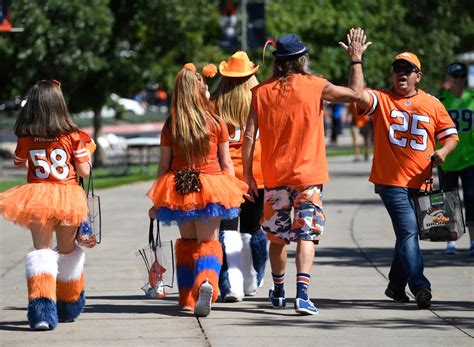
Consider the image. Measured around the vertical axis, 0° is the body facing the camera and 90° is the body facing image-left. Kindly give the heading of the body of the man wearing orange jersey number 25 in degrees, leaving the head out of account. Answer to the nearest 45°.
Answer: approximately 0°

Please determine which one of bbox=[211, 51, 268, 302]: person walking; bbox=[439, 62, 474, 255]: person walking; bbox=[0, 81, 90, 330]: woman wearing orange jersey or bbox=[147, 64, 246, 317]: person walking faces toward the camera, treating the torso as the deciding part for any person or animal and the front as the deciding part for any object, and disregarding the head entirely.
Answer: bbox=[439, 62, 474, 255]: person walking

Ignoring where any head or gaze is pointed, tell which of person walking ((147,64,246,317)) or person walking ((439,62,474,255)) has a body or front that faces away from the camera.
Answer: person walking ((147,64,246,317))

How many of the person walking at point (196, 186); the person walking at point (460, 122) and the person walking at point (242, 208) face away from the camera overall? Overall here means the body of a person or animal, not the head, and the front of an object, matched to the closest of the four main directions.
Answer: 2

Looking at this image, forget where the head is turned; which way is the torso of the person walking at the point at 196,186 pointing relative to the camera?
away from the camera

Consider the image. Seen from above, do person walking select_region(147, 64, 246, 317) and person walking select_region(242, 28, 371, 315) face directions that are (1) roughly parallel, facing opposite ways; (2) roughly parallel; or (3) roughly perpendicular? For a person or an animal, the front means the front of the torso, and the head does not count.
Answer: roughly parallel

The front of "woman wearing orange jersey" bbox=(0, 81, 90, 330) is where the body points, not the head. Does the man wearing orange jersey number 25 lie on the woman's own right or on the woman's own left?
on the woman's own right

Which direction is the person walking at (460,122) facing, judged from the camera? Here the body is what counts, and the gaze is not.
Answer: toward the camera

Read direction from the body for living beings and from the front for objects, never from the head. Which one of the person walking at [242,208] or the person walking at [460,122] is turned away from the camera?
the person walking at [242,208]

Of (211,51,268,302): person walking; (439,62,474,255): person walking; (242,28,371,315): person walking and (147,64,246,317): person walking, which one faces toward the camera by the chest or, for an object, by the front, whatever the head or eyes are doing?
(439,62,474,255): person walking

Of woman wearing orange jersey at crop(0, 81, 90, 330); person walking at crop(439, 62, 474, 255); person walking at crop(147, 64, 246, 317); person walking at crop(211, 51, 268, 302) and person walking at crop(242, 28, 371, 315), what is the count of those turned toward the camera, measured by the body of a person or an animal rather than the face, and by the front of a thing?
1

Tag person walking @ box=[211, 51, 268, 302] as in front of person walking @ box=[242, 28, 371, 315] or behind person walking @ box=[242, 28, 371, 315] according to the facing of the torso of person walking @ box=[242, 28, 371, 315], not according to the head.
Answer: in front

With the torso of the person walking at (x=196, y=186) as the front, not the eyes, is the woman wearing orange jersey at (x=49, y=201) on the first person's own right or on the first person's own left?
on the first person's own left

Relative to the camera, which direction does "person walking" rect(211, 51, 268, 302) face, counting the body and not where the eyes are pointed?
away from the camera

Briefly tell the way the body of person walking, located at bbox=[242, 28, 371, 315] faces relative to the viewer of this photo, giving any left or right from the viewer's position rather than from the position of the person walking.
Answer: facing away from the viewer

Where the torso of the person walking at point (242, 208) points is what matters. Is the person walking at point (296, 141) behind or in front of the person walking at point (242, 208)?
behind

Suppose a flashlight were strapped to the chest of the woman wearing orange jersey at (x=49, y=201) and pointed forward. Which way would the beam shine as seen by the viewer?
away from the camera

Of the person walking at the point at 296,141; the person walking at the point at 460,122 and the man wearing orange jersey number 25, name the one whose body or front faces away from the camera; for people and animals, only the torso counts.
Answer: the person walking at the point at 296,141

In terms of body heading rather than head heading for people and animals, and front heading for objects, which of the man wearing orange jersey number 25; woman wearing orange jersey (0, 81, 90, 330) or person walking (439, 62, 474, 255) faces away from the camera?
the woman wearing orange jersey

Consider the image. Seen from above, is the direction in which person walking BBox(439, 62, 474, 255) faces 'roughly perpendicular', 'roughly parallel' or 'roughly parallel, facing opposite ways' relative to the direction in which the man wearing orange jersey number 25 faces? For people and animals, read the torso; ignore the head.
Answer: roughly parallel

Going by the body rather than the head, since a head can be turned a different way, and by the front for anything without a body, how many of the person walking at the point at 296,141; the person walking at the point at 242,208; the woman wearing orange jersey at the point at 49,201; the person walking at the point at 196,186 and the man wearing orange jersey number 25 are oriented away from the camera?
4
